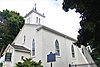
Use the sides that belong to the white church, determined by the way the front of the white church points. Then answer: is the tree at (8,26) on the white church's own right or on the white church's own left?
on the white church's own right

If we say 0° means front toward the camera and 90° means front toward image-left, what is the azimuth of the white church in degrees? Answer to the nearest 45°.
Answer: approximately 45°
